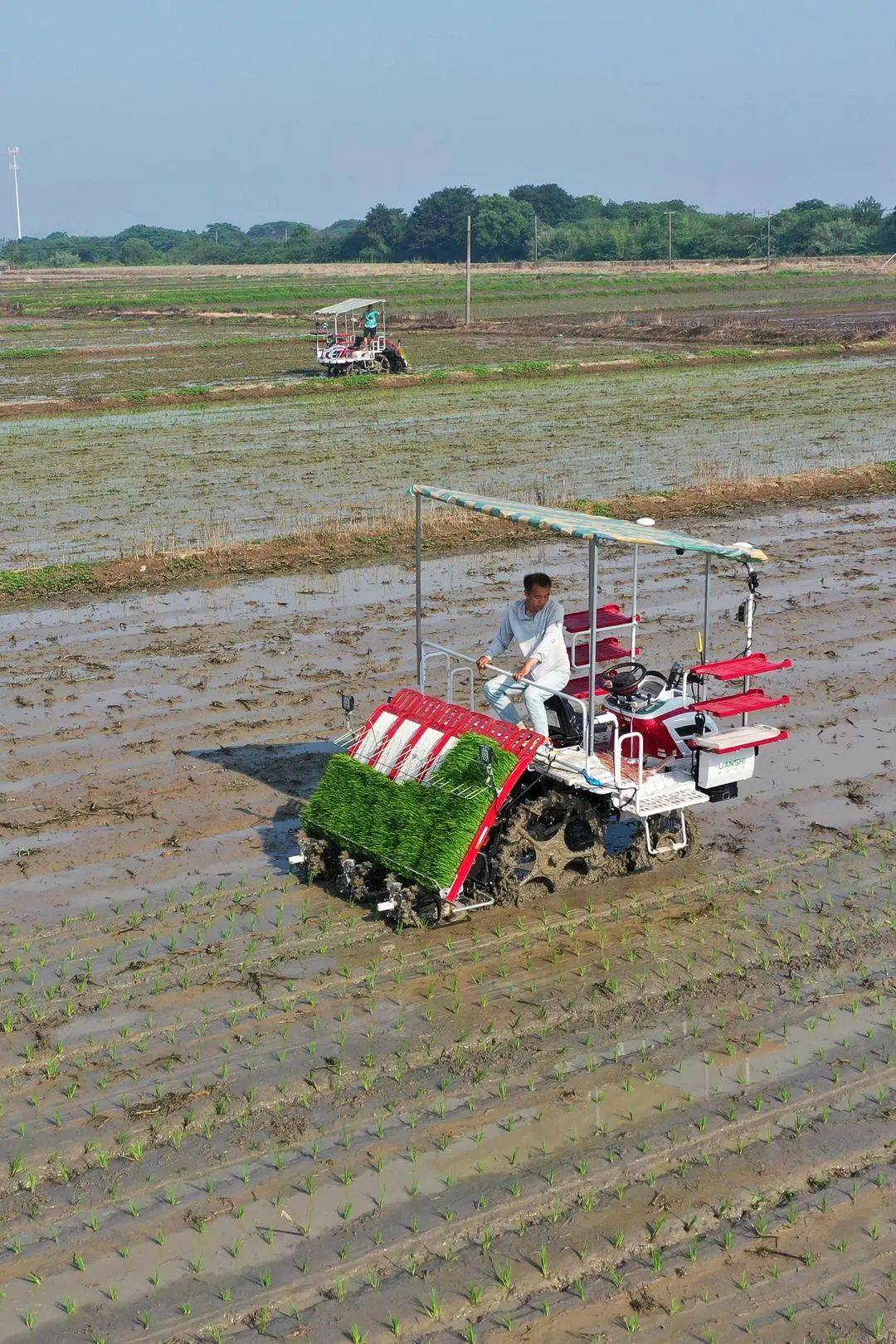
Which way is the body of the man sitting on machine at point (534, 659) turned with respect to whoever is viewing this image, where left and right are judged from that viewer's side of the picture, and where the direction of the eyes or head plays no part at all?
facing the viewer and to the left of the viewer

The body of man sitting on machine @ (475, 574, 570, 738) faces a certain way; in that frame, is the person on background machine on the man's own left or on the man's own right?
on the man's own right

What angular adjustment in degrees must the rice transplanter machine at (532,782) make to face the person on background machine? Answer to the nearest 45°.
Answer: approximately 45° to its left

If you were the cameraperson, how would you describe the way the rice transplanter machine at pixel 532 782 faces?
facing away from the viewer and to the right of the viewer
